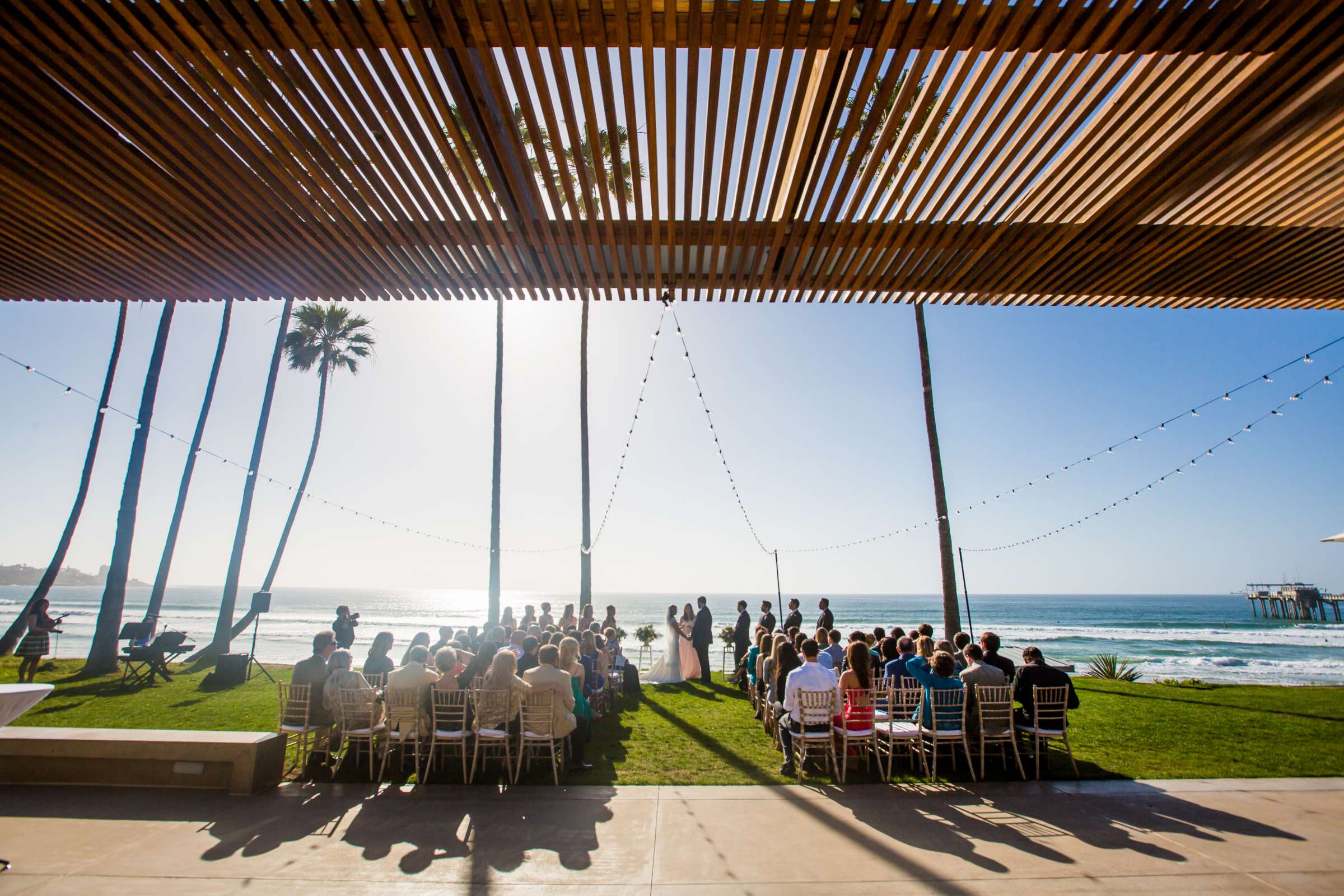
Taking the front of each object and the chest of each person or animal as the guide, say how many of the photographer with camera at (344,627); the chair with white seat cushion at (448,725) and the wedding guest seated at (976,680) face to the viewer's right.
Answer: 1

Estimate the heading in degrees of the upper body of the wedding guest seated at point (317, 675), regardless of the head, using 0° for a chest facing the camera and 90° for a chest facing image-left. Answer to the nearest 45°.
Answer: approximately 225°

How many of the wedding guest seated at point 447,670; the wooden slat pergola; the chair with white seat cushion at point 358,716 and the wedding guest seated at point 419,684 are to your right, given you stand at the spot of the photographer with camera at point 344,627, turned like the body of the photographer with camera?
4

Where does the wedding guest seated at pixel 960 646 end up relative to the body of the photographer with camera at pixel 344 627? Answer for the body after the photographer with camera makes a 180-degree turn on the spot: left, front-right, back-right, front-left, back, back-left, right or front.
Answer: back-left

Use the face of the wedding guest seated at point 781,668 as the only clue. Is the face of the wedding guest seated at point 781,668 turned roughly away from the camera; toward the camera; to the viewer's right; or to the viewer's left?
away from the camera

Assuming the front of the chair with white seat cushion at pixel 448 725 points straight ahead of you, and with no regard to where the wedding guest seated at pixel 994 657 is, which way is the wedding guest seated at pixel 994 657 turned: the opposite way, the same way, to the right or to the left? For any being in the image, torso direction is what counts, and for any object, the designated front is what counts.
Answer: the same way

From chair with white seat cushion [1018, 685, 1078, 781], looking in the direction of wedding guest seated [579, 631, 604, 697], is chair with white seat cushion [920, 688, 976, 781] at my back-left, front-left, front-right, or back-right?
front-left

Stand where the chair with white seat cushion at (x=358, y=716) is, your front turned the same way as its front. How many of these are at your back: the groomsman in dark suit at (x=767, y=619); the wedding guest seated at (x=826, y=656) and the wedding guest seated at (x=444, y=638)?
0

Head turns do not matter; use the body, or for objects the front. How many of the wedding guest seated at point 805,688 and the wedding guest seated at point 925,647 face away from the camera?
2

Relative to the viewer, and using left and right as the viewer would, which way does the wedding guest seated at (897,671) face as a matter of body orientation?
facing away from the viewer

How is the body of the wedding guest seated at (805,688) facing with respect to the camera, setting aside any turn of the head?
away from the camera

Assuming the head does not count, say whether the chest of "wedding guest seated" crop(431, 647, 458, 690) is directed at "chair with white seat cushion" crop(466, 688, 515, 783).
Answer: no

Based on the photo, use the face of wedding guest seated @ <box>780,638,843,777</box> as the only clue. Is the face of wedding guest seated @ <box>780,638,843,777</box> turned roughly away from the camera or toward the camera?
away from the camera

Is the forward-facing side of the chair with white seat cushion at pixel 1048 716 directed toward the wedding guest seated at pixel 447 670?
no

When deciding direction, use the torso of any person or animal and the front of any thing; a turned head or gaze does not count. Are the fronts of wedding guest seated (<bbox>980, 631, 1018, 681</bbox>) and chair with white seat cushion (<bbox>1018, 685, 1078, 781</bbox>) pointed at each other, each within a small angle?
no

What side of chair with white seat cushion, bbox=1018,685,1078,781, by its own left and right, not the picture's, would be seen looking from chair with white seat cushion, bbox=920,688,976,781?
left

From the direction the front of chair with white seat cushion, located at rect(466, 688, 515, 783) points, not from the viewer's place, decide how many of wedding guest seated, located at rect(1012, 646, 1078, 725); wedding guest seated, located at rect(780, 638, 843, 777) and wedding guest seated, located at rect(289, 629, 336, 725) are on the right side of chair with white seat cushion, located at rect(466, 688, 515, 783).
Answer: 2

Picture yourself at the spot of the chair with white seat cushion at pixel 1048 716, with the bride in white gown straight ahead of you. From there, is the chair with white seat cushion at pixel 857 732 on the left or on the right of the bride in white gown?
left

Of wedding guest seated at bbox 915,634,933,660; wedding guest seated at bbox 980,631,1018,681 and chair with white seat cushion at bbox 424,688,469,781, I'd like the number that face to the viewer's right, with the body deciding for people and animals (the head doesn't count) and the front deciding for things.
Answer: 0

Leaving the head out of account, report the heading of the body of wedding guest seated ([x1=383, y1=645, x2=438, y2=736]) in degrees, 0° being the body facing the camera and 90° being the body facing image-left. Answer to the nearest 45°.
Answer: approximately 225°

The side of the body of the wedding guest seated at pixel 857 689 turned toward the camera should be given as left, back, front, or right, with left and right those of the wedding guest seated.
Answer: back

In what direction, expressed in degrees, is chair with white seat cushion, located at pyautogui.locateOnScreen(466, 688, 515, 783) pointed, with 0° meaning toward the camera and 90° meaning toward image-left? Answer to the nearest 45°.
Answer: approximately 180°
